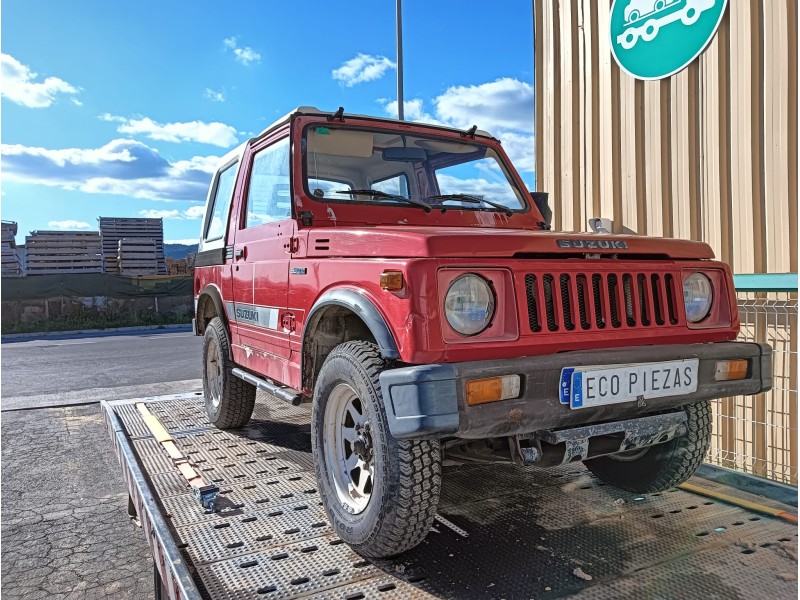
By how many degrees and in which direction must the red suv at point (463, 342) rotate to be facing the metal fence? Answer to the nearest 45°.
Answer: approximately 90° to its left

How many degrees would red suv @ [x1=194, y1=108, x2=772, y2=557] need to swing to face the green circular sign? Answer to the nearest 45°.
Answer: approximately 90° to its left

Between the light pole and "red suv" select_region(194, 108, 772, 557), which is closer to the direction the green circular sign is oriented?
the red suv

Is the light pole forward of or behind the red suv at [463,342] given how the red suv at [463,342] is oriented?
behind

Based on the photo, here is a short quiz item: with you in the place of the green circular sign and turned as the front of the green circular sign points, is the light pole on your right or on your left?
on your right

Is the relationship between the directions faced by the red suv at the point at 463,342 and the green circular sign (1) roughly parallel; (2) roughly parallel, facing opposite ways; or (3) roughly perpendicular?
roughly perpendicular

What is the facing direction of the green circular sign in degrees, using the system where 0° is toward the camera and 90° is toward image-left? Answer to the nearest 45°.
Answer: approximately 45°

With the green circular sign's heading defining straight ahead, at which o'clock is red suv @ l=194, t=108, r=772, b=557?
The red suv is roughly at 11 o'clock from the green circular sign.
